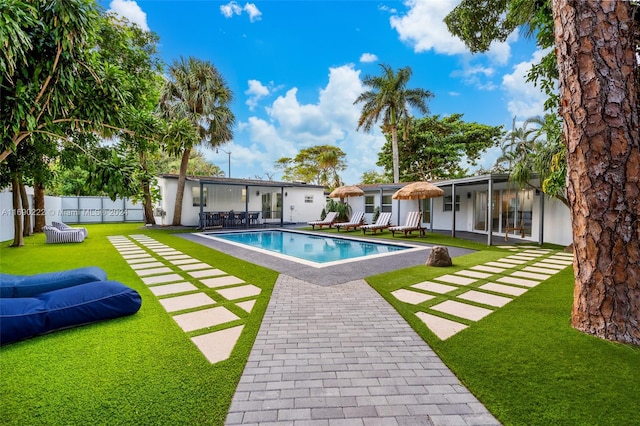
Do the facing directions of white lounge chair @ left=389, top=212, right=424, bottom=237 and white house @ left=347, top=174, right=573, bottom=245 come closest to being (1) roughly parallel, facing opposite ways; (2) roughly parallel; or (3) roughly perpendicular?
roughly parallel

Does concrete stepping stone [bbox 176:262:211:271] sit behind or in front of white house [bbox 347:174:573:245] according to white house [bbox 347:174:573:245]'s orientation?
in front

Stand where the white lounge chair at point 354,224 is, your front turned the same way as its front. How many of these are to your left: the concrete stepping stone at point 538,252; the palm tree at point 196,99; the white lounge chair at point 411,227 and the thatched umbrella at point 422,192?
3

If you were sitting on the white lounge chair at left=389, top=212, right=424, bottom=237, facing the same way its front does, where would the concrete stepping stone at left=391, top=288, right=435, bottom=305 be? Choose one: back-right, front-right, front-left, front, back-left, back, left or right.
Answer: front-left

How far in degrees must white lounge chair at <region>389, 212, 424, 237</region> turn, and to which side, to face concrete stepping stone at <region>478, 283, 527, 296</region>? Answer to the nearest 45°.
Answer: approximately 45° to its left

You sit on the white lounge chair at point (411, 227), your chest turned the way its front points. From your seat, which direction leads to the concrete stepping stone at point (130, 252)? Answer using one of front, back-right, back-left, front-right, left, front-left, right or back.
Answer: front

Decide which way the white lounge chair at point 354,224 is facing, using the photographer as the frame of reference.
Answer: facing the viewer and to the left of the viewer

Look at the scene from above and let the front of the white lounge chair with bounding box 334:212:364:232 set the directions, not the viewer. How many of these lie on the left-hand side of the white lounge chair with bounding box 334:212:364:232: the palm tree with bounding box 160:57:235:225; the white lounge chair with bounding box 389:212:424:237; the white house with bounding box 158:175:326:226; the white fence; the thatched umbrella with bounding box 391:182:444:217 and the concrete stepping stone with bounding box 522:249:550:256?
3

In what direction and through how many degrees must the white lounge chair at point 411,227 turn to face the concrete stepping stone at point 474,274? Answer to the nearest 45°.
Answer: approximately 45° to its left

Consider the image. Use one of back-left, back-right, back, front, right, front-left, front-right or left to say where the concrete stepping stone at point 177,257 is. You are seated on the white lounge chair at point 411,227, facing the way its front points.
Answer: front

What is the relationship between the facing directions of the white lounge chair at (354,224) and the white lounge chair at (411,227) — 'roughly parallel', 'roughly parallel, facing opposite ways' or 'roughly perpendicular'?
roughly parallel

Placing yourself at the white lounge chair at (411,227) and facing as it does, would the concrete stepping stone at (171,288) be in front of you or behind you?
in front

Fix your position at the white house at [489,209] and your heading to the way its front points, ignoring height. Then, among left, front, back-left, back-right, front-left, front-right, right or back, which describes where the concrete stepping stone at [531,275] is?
front-left

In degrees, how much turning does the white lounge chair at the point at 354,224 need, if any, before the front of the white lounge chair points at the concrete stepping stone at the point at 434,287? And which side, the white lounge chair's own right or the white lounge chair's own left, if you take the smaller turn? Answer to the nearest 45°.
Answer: approximately 45° to the white lounge chair's own left

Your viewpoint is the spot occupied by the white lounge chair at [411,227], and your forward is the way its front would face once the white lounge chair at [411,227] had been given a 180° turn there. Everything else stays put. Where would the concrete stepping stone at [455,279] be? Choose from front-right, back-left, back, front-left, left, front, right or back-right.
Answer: back-right

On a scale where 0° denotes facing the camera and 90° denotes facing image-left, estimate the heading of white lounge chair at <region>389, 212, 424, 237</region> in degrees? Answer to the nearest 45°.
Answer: approximately 45°
